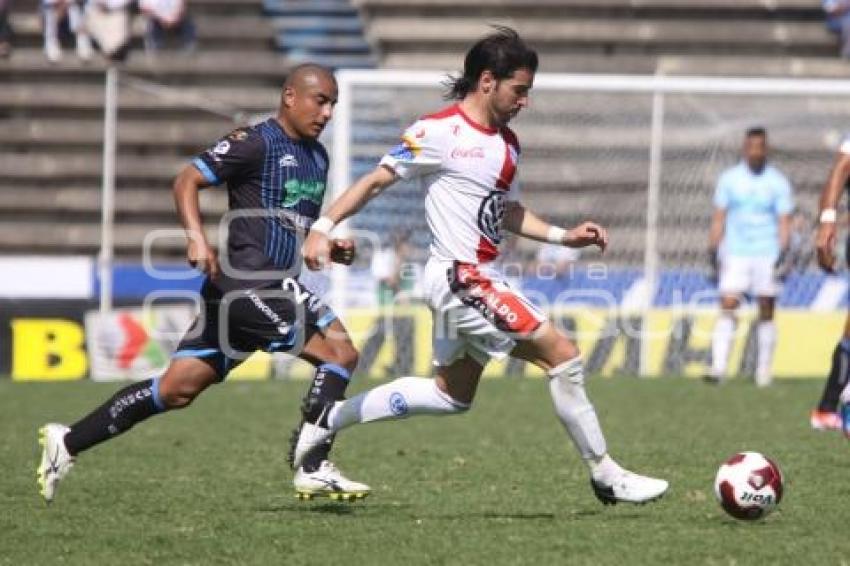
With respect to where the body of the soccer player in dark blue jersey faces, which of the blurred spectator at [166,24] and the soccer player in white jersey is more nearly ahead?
the soccer player in white jersey

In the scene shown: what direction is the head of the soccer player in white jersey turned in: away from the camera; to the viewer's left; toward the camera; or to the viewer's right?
to the viewer's right

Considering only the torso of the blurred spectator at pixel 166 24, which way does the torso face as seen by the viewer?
toward the camera

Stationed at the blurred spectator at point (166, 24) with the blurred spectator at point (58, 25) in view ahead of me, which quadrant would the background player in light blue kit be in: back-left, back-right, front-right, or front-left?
back-left

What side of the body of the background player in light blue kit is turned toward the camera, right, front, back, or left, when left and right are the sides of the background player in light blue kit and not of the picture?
front

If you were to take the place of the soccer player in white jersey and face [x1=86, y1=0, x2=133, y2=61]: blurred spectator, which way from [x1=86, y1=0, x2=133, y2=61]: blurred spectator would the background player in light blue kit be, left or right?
right

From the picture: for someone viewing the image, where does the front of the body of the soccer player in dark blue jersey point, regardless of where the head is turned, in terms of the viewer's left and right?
facing the viewer and to the right of the viewer

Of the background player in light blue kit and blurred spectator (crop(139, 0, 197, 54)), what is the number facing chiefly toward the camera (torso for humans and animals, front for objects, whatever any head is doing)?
2

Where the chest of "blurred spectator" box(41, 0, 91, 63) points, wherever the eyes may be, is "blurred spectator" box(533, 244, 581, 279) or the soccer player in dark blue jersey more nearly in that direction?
the soccer player in dark blue jersey

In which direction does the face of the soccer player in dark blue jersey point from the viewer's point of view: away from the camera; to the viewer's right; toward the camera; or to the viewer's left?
to the viewer's right

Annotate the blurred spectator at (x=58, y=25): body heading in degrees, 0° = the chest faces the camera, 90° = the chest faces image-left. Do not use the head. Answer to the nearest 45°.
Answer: approximately 0°
